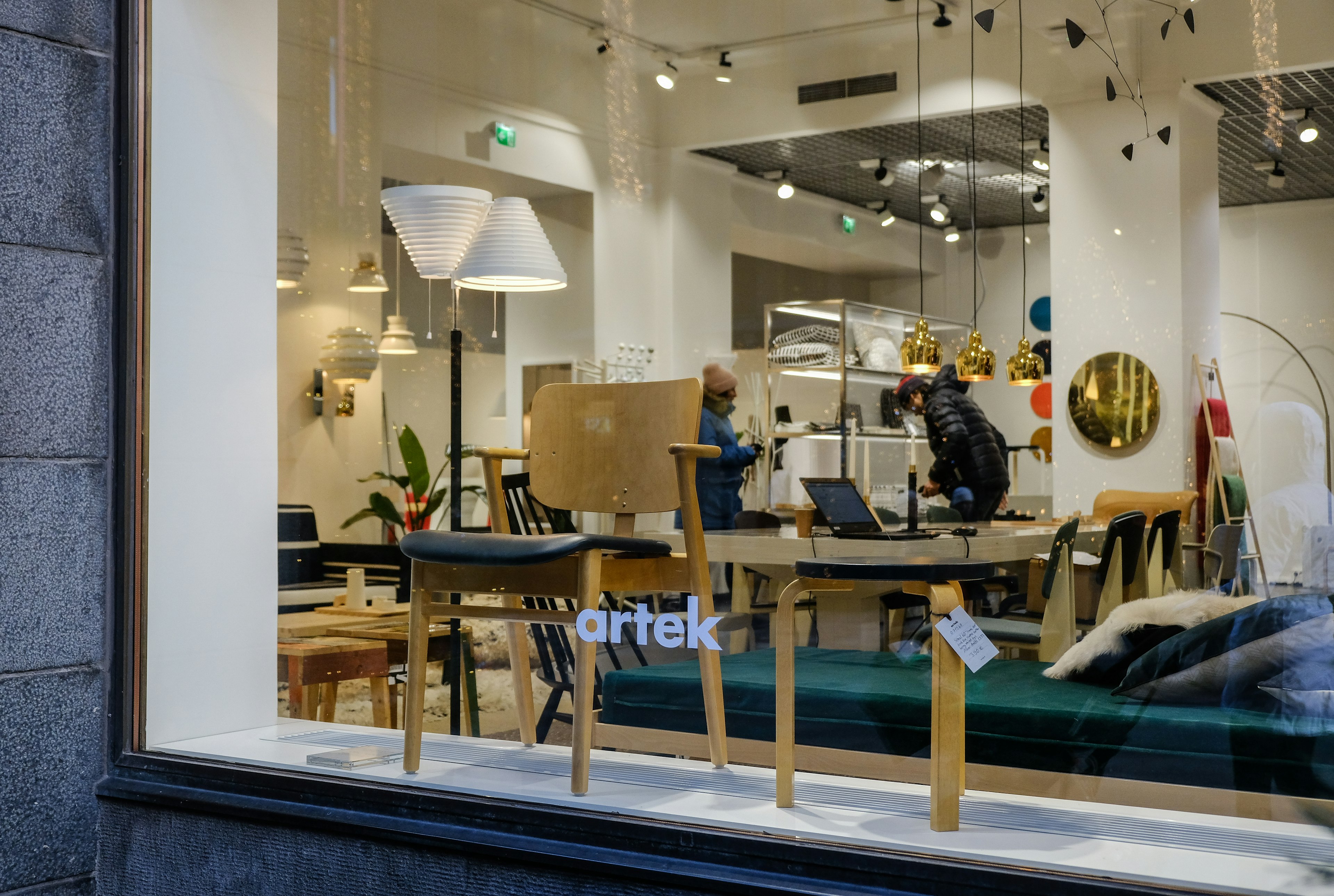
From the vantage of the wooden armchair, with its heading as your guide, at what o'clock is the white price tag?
The white price tag is roughly at 9 o'clock from the wooden armchair.

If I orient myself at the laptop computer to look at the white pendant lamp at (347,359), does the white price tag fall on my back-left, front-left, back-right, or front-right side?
back-left

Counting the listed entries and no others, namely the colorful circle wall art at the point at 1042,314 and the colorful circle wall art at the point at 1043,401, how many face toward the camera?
2

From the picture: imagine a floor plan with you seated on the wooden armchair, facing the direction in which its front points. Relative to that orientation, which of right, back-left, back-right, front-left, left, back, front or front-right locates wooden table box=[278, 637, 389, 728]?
right

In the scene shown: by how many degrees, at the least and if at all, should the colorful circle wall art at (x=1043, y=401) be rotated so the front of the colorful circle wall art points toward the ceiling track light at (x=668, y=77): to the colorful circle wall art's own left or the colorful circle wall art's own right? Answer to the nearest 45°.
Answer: approximately 90° to the colorful circle wall art's own right

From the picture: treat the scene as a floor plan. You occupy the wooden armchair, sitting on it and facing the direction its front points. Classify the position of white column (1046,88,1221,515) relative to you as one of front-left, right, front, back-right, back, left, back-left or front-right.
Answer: back-left

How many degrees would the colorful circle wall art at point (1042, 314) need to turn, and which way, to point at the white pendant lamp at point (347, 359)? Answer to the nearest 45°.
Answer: approximately 90° to its right
